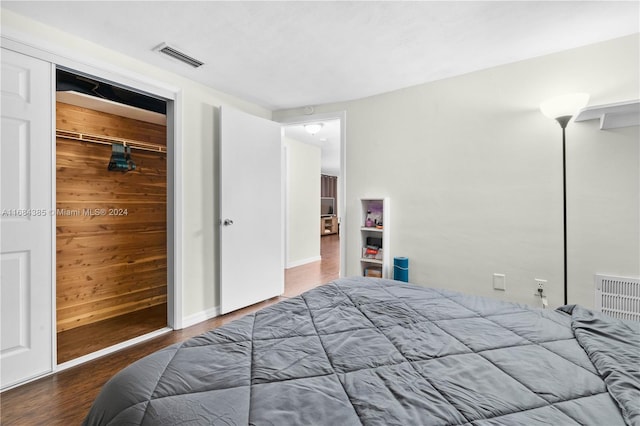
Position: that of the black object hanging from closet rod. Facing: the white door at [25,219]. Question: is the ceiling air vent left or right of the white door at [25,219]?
left

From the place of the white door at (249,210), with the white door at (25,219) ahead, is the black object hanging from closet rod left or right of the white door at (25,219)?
right

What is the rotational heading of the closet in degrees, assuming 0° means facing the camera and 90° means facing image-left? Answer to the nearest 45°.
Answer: approximately 315°

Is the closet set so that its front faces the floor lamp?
yes

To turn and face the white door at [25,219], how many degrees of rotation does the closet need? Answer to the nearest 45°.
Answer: approximately 90° to its right

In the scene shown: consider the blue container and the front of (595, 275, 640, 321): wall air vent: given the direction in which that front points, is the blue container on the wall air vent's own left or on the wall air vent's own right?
on the wall air vent's own right

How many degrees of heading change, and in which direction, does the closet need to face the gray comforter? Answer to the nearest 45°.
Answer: approximately 45° to its right

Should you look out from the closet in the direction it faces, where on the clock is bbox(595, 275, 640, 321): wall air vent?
The wall air vent is roughly at 12 o'clock from the closet.

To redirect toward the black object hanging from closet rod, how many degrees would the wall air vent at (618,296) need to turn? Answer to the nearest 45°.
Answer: approximately 45° to its right
